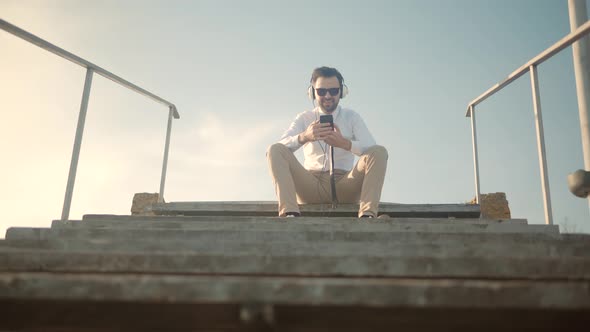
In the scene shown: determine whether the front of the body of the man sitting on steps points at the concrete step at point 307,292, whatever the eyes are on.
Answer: yes

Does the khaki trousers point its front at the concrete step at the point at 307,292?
yes

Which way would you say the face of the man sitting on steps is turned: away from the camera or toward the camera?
toward the camera

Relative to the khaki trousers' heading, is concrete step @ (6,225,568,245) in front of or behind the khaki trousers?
in front

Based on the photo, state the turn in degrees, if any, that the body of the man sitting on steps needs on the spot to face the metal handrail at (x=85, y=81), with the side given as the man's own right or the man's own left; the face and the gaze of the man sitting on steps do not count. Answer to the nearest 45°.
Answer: approximately 45° to the man's own right

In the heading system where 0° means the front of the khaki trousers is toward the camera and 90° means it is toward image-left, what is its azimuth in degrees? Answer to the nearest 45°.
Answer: approximately 0°

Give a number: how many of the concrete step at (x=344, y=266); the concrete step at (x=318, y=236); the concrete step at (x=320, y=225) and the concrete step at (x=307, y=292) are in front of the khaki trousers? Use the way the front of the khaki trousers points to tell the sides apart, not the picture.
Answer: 4

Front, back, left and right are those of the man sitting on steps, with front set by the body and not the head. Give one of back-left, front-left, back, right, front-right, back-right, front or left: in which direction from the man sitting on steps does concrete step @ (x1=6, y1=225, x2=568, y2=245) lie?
front

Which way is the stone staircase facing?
toward the camera

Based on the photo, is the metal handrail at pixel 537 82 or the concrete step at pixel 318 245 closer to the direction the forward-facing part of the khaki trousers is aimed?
the concrete step

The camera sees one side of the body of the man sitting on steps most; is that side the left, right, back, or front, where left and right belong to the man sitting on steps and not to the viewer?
front

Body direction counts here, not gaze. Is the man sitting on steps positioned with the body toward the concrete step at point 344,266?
yes
